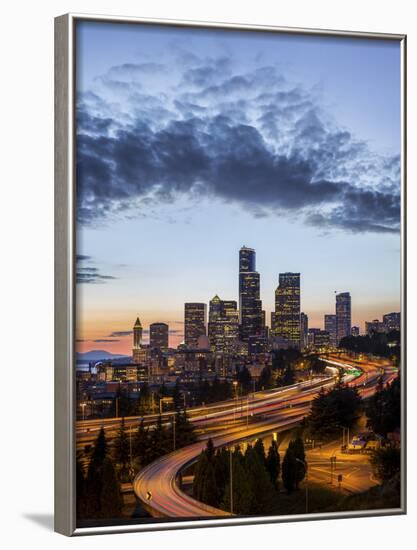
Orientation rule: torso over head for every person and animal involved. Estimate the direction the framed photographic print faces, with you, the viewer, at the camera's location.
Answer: facing the viewer and to the right of the viewer
